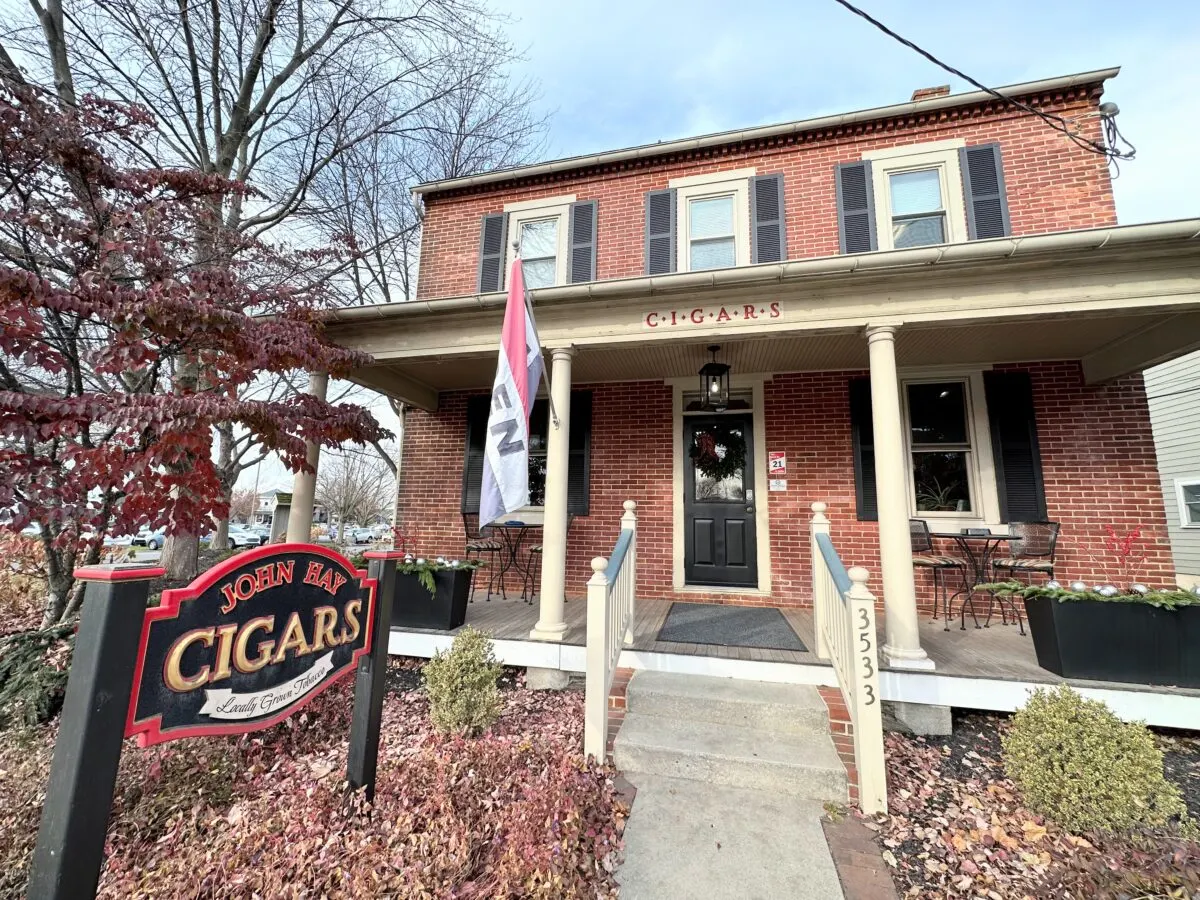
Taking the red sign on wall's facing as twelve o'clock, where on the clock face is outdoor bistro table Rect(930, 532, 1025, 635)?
The outdoor bistro table is roughly at 9 o'clock from the red sign on wall.

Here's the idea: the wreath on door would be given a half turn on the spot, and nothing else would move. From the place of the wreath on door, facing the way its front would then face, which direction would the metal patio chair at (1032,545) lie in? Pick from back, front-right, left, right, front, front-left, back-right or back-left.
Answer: right

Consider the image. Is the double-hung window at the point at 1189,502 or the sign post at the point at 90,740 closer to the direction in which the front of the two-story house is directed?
the sign post

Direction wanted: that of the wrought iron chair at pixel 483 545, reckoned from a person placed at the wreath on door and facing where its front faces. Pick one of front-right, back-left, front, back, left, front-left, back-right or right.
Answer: right

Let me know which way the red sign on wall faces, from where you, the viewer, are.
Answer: facing the viewer

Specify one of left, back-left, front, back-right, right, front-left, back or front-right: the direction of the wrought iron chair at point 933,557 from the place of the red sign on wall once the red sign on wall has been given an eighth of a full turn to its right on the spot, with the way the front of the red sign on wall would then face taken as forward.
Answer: back-left

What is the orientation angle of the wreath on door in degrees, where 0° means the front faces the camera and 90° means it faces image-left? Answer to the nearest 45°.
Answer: approximately 0°

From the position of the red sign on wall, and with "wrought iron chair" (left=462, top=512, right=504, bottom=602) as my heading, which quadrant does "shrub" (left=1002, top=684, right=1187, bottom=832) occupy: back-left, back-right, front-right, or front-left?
back-left

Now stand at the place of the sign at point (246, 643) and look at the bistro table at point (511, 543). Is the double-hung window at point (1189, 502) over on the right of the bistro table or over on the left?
right

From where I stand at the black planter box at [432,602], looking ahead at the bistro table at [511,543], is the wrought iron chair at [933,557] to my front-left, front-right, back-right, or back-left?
front-right

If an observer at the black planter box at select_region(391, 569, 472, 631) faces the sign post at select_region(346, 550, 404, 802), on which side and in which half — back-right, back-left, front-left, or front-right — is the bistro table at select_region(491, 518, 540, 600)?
back-left

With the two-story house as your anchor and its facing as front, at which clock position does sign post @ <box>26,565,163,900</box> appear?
The sign post is roughly at 1 o'clock from the two-story house.

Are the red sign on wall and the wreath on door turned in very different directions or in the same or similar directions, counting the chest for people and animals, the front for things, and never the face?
same or similar directions

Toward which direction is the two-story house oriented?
toward the camera

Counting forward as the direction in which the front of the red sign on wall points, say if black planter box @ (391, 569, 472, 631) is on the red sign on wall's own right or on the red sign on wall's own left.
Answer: on the red sign on wall's own right

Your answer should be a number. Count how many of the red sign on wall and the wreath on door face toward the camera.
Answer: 2

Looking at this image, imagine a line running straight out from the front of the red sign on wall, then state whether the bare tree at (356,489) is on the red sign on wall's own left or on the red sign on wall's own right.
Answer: on the red sign on wall's own right
